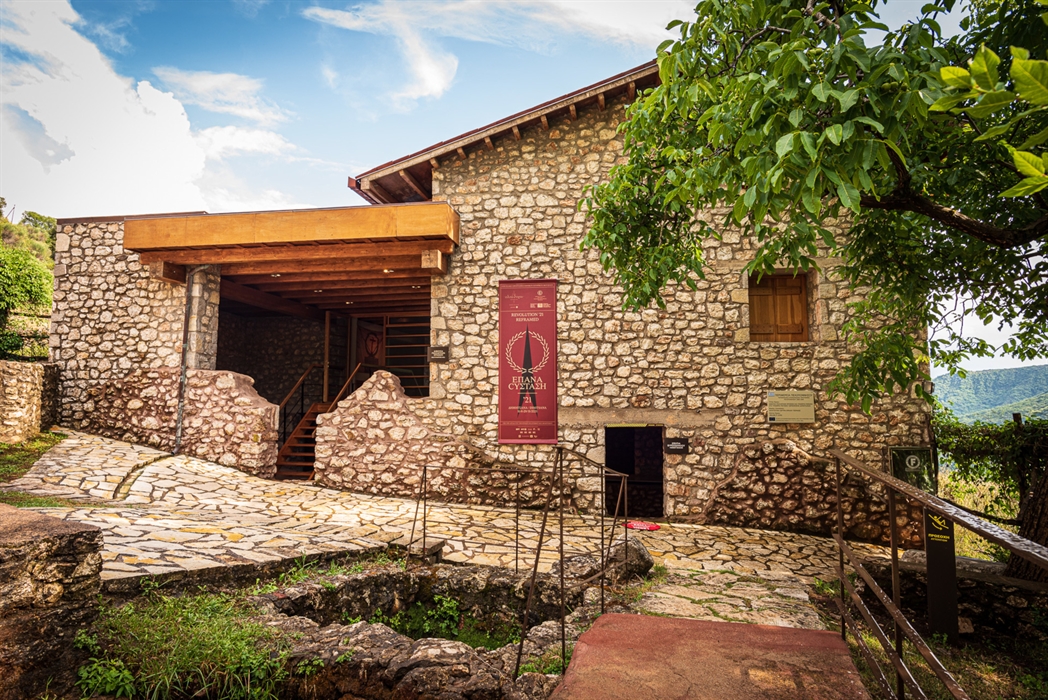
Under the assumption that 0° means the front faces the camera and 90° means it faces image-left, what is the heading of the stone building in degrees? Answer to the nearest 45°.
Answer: approximately 0°

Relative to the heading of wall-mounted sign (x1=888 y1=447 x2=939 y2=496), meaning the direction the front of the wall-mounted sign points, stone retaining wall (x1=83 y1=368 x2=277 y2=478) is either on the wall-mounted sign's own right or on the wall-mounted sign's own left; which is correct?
on the wall-mounted sign's own right

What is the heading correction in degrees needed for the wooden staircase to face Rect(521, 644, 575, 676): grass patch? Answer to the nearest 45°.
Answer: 0° — it already faces it

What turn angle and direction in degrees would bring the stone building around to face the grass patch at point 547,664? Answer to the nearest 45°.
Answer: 0° — it already faces it

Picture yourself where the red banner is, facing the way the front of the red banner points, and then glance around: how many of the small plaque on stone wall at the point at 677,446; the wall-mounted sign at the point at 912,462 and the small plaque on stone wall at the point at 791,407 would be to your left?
3

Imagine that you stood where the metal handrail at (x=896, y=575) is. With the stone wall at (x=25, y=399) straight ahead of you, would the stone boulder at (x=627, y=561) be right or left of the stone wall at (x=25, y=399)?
right

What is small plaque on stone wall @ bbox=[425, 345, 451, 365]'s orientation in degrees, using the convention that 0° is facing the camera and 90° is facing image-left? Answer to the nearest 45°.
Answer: approximately 0°
